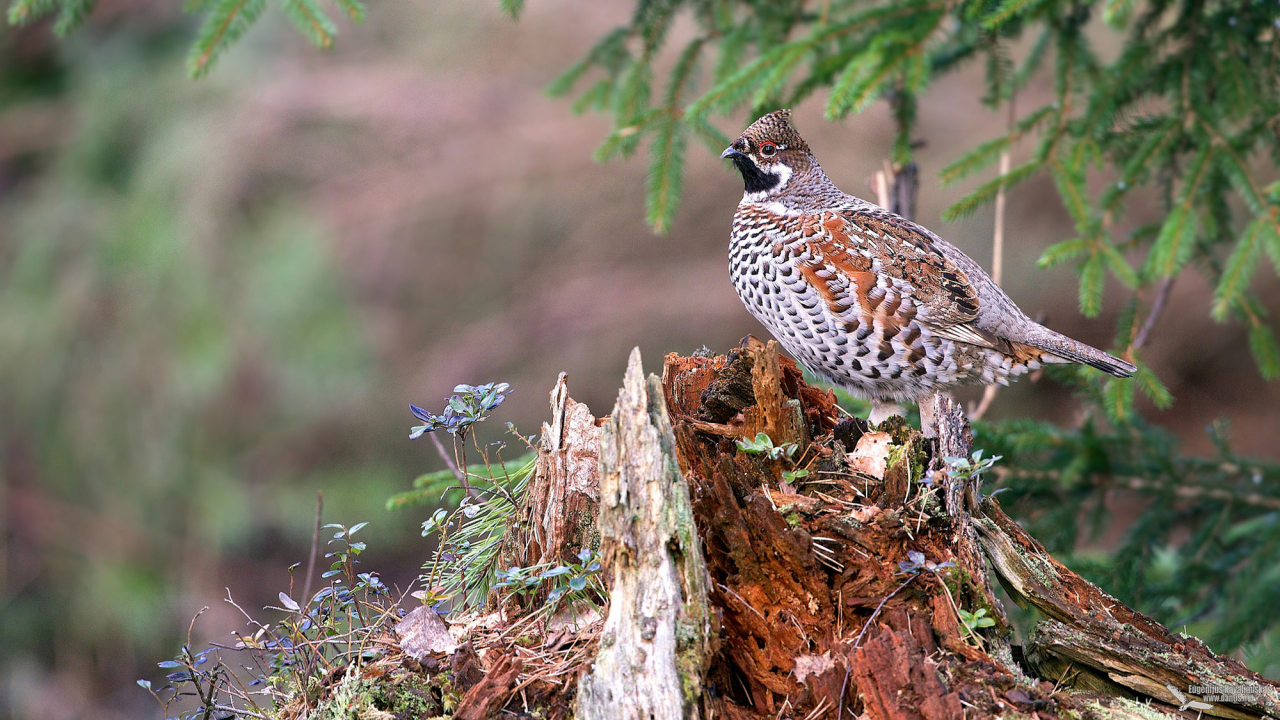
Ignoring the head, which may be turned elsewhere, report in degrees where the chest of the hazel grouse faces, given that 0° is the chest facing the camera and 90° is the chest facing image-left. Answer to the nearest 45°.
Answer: approximately 90°

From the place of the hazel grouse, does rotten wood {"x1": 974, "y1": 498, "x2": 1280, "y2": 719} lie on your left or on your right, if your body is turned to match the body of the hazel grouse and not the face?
on your left

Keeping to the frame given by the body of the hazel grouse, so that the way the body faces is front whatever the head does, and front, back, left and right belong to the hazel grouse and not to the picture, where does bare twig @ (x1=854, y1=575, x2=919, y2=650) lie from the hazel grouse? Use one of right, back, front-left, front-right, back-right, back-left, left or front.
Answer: left
